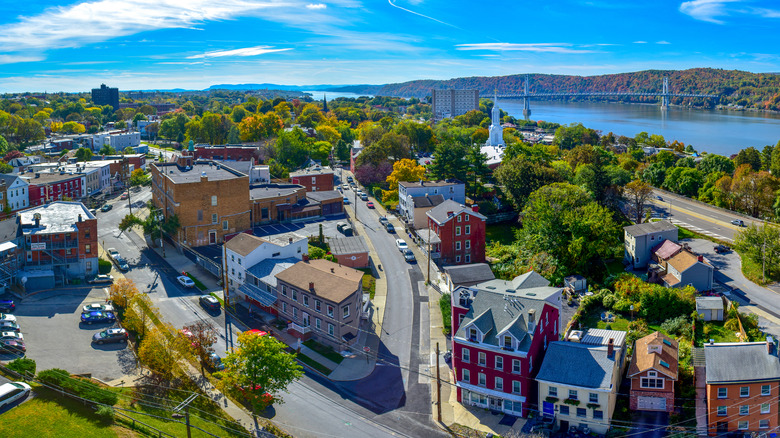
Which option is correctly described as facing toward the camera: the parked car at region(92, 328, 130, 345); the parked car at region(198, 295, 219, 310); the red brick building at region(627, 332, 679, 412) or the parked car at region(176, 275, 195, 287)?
the red brick building

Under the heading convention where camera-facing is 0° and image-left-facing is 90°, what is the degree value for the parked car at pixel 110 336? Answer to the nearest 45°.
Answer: approximately 90°

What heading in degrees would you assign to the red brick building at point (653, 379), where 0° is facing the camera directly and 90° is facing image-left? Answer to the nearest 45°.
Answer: approximately 0°

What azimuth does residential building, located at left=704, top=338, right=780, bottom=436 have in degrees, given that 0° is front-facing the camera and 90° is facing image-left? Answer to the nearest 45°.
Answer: approximately 0°
